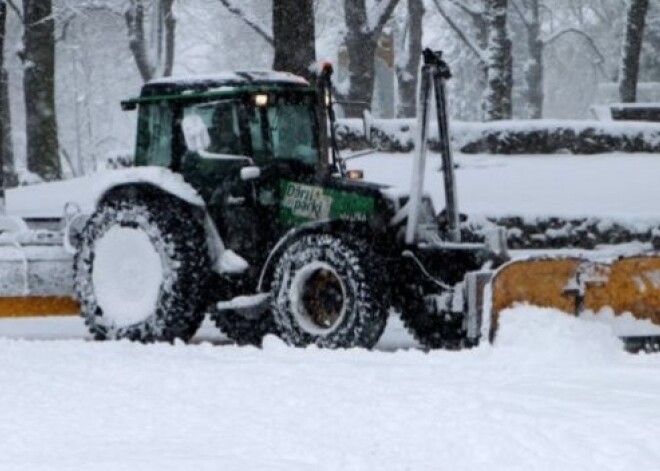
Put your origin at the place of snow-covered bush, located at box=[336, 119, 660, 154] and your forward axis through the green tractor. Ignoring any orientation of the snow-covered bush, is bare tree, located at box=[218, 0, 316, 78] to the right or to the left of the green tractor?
right

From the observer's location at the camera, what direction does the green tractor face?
facing the viewer and to the right of the viewer

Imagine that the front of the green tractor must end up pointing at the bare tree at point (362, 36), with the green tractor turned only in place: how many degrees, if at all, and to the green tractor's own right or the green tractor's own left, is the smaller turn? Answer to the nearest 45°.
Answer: approximately 135° to the green tractor's own left

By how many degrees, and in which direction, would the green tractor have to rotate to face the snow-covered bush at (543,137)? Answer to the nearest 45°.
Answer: approximately 90° to its left

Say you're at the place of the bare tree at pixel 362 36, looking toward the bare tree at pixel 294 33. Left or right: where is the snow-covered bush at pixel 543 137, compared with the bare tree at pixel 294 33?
left

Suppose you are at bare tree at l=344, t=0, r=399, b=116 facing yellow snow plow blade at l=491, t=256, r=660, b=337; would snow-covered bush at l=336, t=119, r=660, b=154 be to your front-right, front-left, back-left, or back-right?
front-left

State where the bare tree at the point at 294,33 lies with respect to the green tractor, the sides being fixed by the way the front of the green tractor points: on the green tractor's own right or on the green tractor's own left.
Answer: on the green tractor's own left

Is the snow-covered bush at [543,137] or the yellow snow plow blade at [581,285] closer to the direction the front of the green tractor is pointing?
the yellow snow plow blade

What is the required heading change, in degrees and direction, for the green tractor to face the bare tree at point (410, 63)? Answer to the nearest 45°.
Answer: approximately 135° to its left

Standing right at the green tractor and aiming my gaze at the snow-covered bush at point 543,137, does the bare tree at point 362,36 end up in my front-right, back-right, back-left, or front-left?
front-left
